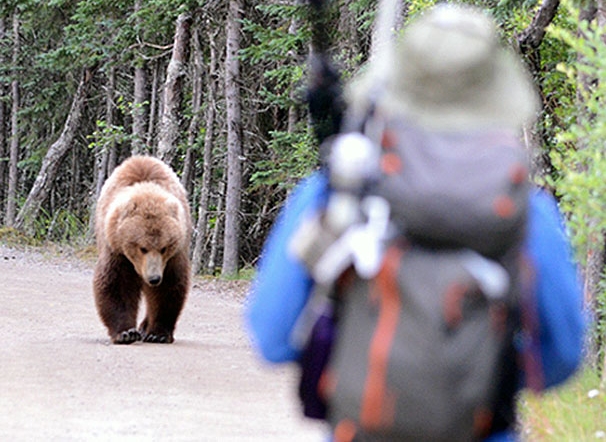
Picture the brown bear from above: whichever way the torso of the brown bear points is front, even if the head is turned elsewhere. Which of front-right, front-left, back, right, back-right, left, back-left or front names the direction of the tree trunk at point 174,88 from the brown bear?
back

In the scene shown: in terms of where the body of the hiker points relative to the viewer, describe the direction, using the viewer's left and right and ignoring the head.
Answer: facing away from the viewer

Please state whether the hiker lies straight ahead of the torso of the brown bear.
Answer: yes

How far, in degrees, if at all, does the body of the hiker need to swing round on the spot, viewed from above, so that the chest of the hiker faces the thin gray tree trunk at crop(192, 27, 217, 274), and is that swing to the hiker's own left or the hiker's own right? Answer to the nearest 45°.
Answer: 0° — they already face it

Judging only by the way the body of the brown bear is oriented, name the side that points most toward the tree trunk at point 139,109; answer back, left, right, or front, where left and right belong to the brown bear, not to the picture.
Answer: back

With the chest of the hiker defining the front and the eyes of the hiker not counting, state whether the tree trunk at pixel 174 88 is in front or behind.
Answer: in front

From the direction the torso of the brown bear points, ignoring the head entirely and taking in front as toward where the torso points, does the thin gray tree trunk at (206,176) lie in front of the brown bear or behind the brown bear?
behind

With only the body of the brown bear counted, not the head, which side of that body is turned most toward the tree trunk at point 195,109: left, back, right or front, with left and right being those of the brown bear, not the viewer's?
back

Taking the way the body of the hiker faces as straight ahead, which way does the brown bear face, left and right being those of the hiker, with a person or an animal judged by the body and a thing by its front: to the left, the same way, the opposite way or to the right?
the opposite way

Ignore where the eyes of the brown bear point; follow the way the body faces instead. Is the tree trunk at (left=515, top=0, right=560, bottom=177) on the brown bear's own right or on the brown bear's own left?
on the brown bear's own left

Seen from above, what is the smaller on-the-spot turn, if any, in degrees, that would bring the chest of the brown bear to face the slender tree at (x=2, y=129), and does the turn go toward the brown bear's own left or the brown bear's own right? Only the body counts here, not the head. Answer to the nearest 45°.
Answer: approximately 180°

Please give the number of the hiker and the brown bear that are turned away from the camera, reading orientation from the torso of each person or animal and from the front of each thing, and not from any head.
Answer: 1

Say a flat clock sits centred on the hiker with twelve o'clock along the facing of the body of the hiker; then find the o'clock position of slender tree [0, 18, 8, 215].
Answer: The slender tree is roughly at 11 o'clock from the hiker.

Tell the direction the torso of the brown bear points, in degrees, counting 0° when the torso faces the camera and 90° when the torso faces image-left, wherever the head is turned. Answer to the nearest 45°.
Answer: approximately 0°

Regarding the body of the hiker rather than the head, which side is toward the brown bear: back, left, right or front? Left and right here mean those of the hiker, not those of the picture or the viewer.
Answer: front

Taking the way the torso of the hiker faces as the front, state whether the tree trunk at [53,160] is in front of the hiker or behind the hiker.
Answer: in front
